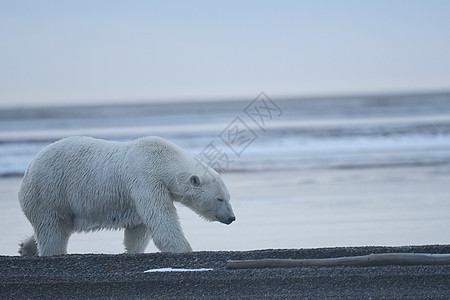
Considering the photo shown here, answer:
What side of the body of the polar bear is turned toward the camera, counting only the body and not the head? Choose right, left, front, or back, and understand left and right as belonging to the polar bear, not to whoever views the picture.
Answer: right
